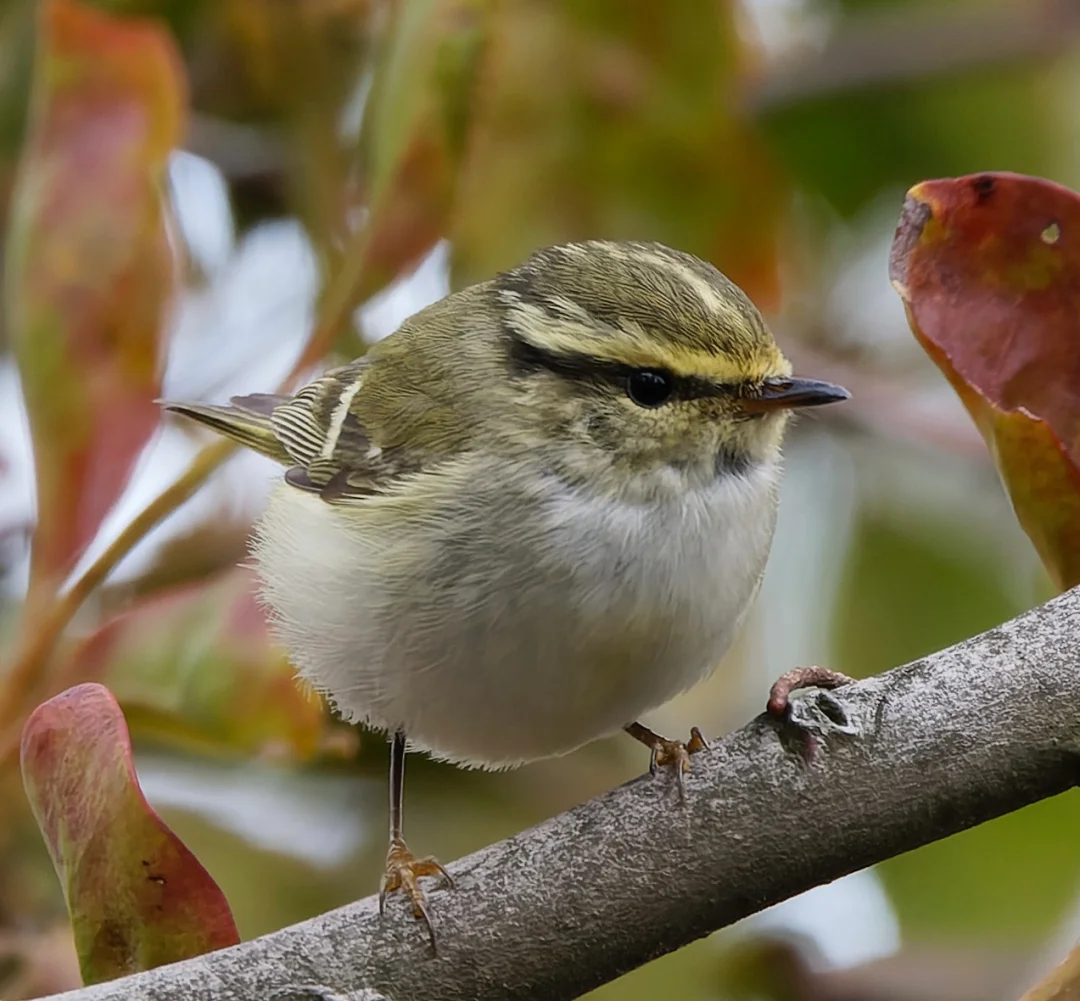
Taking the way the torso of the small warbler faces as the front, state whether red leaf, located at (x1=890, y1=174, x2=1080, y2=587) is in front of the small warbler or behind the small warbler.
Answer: in front

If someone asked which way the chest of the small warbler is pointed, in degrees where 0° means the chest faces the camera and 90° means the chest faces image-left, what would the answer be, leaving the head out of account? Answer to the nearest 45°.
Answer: approximately 315°

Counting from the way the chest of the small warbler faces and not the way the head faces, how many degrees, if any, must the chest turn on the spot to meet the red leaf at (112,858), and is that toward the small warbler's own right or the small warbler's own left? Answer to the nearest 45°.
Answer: approximately 90° to the small warbler's own right
